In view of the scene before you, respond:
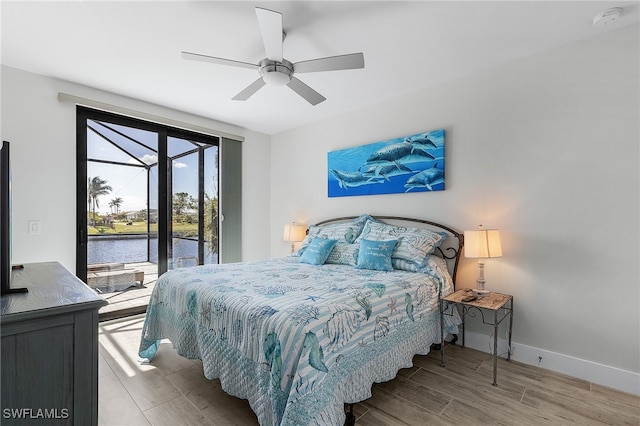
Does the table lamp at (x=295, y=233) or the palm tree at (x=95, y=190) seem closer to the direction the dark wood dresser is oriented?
the table lamp

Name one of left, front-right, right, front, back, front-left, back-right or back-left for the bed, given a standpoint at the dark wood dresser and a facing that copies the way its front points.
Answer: front

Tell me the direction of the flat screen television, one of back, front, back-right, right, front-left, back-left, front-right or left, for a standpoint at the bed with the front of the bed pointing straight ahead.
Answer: front

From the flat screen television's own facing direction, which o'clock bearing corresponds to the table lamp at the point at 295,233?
The table lamp is roughly at 11 o'clock from the flat screen television.

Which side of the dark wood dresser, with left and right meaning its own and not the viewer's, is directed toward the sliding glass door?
left

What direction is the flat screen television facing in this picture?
to the viewer's right

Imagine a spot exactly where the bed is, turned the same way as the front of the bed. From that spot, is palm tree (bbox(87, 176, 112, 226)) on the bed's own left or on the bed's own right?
on the bed's own right

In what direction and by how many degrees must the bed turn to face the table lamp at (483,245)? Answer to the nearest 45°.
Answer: approximately 135° to its left

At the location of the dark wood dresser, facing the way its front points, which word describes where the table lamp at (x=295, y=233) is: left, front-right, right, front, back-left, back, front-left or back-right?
front-left

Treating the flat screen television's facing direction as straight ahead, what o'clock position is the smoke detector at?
The smoke detector is roughly at 1 o'clock from the flat screen television.

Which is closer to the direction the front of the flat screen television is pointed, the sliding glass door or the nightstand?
the nightstand

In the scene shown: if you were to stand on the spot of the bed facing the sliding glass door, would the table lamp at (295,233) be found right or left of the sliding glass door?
right

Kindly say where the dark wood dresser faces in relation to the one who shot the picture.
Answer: facing to the right of the viewer

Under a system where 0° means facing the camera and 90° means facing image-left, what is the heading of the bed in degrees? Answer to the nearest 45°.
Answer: approximately 45°
